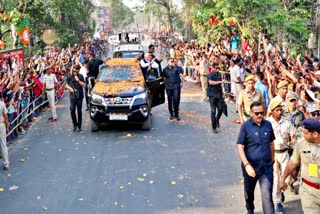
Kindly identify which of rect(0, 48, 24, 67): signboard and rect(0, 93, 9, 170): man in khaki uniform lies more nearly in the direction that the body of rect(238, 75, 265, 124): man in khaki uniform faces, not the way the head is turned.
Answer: the man in khaki uniform

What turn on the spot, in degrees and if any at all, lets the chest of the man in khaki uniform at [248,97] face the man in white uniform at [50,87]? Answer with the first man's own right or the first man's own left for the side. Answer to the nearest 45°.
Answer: approximately 135° to the first man's own right

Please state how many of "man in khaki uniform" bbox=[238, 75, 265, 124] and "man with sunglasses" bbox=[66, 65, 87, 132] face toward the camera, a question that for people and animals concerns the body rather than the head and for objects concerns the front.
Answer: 2

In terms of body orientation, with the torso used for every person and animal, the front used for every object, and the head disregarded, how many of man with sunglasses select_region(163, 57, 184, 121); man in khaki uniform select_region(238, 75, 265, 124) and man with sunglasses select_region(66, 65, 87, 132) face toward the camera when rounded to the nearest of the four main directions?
3

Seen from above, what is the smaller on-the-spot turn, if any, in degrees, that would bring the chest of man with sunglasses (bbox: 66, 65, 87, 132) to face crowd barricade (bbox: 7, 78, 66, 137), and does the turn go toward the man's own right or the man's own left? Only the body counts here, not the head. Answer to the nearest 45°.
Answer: approximately 135° to the man's own right

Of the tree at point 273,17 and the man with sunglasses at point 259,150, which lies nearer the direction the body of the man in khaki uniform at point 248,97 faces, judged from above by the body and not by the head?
the man with sunglasses

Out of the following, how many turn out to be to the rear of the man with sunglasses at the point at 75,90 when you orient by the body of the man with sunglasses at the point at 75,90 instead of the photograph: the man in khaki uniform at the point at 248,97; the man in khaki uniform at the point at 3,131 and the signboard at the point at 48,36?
1

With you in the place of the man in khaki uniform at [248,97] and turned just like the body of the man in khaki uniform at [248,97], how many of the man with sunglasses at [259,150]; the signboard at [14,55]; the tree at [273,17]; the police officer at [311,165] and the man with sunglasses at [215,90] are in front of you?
2

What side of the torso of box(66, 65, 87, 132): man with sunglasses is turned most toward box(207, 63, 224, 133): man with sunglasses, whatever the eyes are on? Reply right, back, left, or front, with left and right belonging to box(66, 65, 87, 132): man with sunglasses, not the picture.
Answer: left

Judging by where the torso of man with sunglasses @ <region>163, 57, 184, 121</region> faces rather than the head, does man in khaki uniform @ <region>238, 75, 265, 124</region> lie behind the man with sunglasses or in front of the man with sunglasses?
in front

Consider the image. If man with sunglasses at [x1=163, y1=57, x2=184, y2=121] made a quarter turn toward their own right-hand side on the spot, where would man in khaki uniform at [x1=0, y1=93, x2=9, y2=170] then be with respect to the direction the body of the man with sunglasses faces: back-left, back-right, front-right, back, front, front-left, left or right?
front-left
